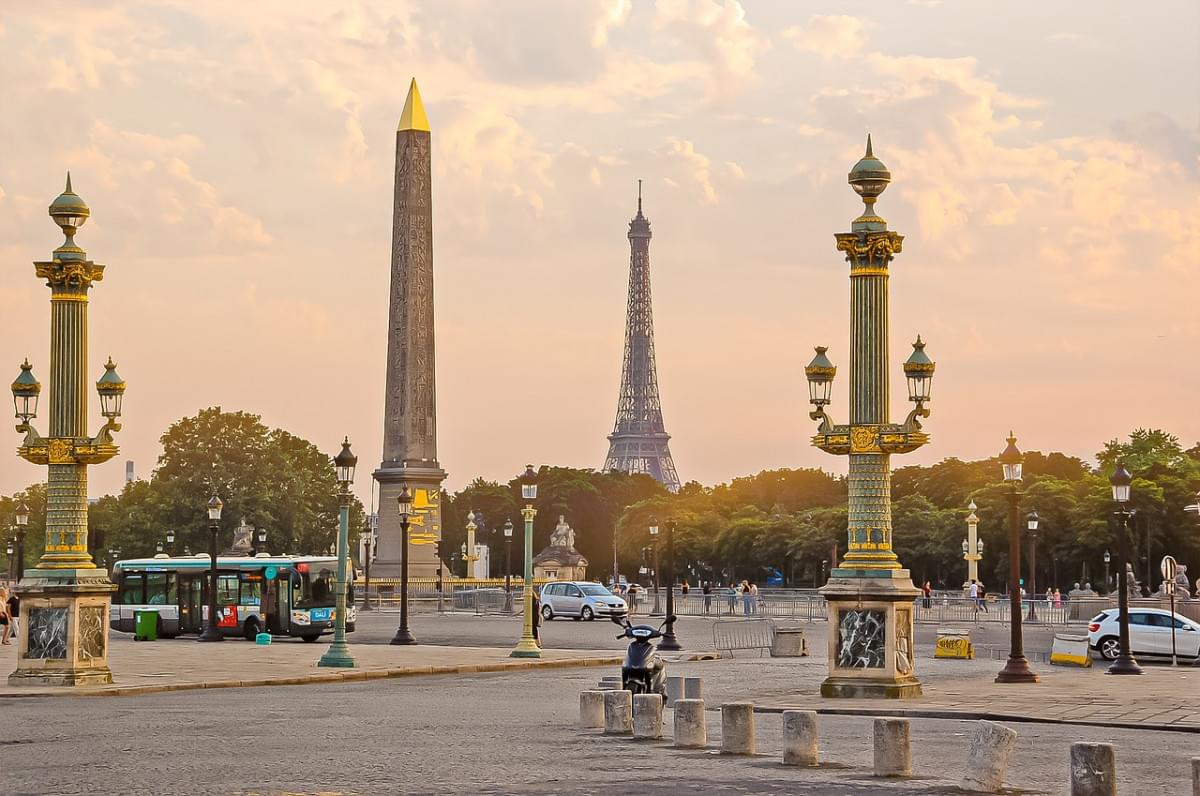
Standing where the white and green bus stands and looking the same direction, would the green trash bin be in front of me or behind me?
behind

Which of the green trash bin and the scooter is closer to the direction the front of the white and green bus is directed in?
the scooter

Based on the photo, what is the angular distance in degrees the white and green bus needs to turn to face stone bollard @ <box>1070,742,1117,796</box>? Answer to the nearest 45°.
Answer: approximately 45° to its right

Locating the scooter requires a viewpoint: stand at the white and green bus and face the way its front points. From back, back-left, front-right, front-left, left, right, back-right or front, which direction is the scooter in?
front-right

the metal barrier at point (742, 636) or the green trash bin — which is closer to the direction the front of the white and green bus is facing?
the metal barrier

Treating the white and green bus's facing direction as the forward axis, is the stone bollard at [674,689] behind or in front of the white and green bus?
in front

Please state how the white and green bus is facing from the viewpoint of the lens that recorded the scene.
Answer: facing the viewer and to the right of the viewer

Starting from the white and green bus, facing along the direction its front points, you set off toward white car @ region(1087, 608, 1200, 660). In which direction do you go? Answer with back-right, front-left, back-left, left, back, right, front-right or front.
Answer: front

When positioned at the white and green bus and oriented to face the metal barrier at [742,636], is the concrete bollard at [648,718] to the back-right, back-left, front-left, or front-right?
front-right

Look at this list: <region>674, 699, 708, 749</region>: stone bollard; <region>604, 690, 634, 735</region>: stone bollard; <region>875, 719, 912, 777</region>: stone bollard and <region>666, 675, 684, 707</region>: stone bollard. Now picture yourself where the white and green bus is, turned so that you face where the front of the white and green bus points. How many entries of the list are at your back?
0

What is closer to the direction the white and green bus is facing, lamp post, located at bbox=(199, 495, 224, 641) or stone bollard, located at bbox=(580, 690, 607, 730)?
the stone bollard
